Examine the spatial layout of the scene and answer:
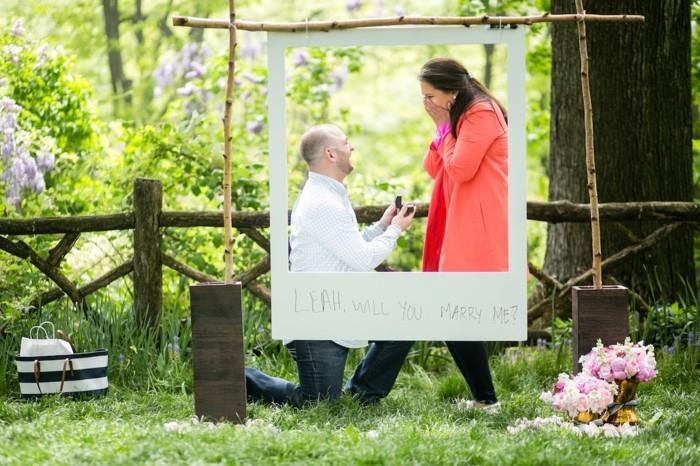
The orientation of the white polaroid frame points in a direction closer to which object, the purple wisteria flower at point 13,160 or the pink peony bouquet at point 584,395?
the pink peony bouquet

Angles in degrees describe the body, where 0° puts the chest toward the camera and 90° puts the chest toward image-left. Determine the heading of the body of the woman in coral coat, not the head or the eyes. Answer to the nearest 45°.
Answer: approximately 90°

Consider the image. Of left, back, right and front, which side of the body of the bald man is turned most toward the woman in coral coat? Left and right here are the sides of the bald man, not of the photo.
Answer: front

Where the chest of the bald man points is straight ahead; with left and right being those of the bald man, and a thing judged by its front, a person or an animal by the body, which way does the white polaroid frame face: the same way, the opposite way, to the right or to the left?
to the right

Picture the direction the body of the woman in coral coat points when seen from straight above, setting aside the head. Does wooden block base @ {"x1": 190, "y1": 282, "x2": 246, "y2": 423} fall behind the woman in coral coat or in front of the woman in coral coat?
in front

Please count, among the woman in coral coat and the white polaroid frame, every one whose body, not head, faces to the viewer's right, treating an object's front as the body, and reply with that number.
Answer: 0

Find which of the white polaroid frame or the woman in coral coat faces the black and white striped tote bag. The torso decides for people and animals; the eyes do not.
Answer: the woman in coral coat

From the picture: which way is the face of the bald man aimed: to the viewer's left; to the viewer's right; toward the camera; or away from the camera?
to the viewer's right

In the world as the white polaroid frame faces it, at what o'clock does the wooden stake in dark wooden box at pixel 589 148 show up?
The wooden stake in dark wooden box is roughly at 9 o'clock from the white polaroid frame.

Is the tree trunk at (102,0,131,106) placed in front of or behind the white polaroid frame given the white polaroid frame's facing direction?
behind

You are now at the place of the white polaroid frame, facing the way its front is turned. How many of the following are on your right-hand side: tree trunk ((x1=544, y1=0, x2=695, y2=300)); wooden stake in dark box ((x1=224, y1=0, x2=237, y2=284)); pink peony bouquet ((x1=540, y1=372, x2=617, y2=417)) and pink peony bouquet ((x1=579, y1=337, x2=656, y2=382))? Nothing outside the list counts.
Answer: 1

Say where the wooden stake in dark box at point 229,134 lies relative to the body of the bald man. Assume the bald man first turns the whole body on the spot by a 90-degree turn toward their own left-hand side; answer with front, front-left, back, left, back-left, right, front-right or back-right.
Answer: back-left

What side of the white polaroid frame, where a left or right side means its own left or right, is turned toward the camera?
front

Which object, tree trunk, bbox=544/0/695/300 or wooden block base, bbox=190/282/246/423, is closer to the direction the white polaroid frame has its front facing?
the wooden block base

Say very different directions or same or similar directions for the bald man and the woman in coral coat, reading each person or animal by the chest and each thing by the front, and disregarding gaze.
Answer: very different directions

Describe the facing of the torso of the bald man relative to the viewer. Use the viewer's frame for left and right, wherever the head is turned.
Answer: facing to the right of the viewer
